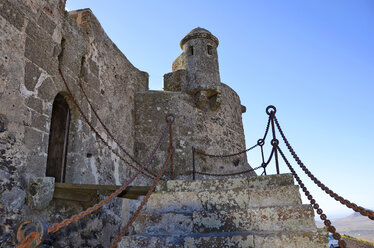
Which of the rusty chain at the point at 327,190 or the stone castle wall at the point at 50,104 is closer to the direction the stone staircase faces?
the rusty chain

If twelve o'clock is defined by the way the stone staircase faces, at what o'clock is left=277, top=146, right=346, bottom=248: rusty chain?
The rusty chain is roughly at 10 o'clock from the stone staircase.

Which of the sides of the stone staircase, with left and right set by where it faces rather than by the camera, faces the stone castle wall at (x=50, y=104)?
right

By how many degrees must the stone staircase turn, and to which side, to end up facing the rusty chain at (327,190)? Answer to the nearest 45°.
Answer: approximately 45° to its left

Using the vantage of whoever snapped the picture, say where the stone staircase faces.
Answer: facing the viewer

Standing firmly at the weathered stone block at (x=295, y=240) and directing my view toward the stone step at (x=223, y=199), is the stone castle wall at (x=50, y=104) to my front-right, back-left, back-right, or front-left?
front-left

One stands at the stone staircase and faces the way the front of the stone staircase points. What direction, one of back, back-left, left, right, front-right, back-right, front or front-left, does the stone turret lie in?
back
